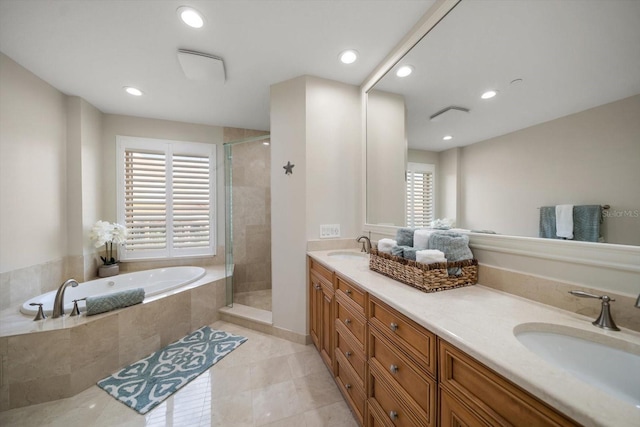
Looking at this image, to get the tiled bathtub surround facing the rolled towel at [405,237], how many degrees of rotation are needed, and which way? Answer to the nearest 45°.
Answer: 0° — it already faces it

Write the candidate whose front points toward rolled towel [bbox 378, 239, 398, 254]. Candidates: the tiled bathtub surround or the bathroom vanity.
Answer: the tiled bathtub surround

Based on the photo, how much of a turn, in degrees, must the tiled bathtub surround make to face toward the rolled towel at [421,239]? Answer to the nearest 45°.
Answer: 0° — it already faces it

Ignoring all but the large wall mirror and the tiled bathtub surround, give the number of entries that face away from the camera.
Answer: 0

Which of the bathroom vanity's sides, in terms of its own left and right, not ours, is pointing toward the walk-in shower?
right

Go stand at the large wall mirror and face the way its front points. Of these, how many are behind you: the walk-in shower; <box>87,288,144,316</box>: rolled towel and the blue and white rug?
0

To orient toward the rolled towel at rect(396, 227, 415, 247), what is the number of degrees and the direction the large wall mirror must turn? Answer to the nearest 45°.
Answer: approximately 45° to its right

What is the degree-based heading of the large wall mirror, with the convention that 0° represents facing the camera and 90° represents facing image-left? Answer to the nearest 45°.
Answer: approximately 45°

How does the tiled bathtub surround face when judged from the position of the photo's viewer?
facing the viewer and to the right of the viewer

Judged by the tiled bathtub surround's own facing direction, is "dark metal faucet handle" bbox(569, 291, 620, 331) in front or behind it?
in front

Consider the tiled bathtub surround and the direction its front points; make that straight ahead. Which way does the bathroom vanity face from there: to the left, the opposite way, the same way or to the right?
the opposite way

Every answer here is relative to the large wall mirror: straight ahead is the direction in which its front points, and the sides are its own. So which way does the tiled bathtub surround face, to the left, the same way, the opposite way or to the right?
the opposite way

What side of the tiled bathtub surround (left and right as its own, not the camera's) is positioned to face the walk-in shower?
left

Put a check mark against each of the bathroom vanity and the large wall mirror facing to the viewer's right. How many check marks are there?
0
